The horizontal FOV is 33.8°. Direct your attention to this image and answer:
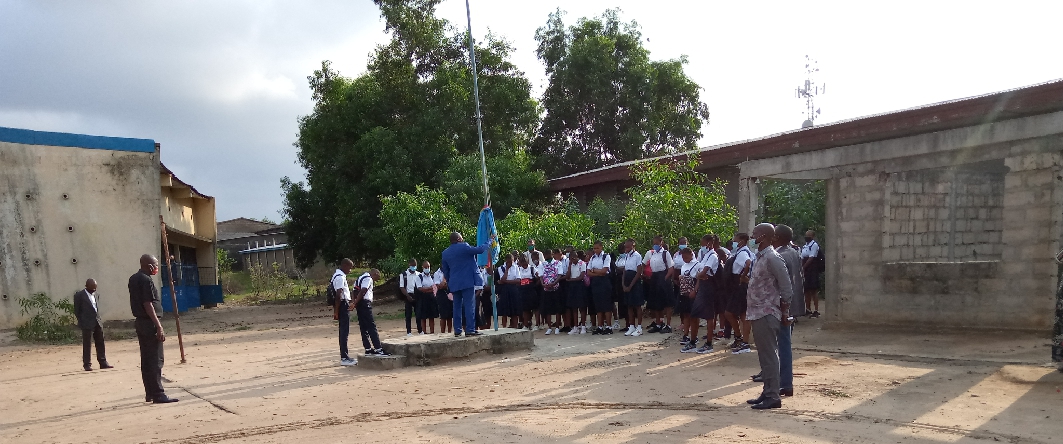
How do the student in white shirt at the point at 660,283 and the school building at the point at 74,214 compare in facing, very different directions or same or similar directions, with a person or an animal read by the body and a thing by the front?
very different directions

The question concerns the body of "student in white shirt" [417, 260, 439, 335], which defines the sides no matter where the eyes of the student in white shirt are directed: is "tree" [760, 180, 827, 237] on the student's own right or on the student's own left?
on the student's own left

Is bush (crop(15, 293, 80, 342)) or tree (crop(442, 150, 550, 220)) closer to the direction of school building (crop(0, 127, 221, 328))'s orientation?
the tree

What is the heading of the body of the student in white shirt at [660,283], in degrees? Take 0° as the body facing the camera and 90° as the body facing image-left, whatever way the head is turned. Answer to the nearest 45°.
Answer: approximately 45°

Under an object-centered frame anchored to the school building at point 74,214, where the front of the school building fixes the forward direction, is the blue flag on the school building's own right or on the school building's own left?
on the school building's own right

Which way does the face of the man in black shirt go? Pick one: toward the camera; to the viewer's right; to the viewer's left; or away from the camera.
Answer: to the viewer's right

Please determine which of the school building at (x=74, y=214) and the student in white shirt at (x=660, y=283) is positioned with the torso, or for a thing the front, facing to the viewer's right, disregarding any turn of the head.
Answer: the school building

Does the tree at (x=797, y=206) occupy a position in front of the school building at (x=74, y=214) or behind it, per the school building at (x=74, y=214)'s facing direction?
in front

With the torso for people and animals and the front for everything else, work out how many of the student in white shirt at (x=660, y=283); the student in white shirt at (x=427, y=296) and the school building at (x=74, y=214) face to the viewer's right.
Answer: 1

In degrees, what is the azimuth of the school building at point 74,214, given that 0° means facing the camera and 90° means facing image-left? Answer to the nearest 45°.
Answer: approximately 270°
